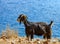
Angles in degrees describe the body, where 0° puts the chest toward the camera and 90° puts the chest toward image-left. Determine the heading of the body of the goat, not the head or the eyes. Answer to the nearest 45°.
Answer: approximately 90°
